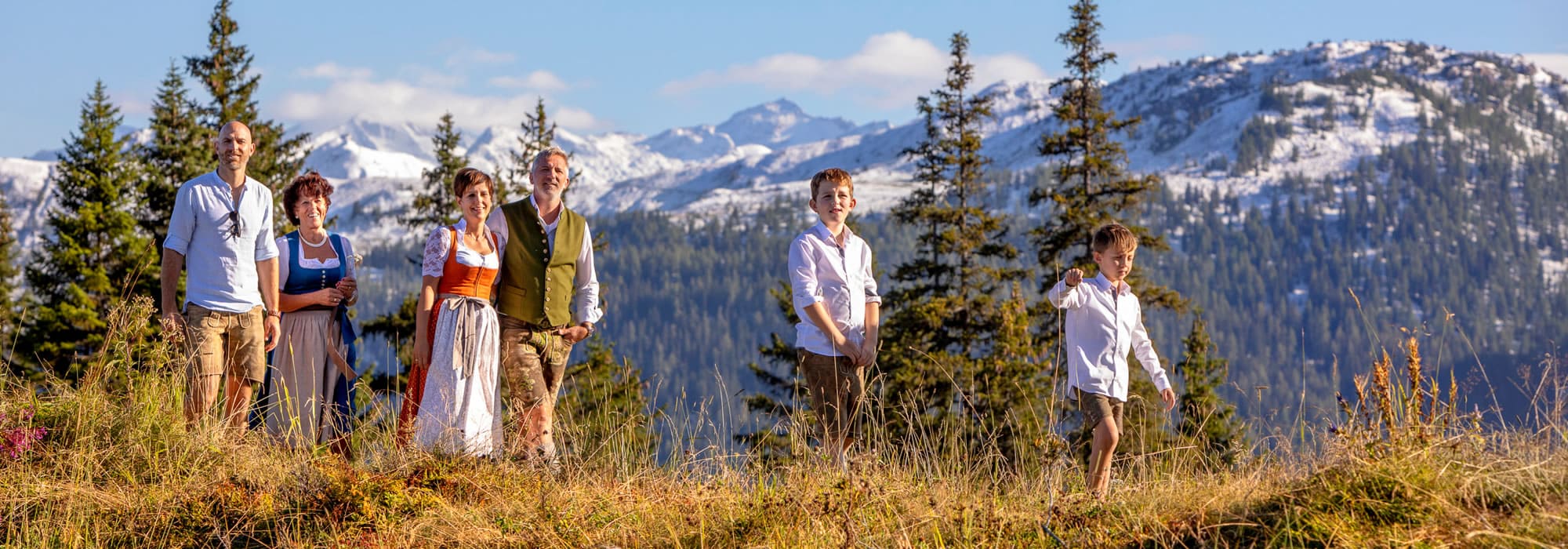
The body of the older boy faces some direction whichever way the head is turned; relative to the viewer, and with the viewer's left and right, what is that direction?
facing the viewer and to the right of the viewer

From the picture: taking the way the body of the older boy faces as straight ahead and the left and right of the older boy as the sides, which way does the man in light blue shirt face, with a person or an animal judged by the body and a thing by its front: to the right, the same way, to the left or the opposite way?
the same way

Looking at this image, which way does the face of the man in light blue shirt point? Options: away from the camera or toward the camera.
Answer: toward the camera

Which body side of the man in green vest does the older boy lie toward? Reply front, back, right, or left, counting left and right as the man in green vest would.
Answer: left

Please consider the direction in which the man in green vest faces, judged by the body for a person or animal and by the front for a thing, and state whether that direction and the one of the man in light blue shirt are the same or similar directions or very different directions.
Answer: same or similar directions

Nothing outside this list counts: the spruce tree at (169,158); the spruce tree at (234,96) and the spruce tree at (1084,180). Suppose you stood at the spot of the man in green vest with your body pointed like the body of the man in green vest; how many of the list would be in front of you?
0

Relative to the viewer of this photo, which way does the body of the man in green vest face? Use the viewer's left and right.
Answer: facing the viewer

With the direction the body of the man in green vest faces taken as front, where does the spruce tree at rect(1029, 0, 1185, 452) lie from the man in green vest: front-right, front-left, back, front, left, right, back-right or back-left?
back-left

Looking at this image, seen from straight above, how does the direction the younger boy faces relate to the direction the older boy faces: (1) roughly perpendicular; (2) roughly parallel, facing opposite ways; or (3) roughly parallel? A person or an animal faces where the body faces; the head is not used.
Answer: roughly parallel

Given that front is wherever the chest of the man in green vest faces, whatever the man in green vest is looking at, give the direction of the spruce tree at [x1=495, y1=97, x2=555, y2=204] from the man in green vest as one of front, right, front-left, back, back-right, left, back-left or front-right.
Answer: back

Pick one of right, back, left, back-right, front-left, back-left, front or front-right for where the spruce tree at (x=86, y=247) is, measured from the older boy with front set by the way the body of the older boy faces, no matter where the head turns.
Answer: back

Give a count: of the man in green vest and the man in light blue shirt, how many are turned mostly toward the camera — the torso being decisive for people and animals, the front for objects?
2

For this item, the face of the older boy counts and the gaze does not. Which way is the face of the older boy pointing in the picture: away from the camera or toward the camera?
toward the camera
